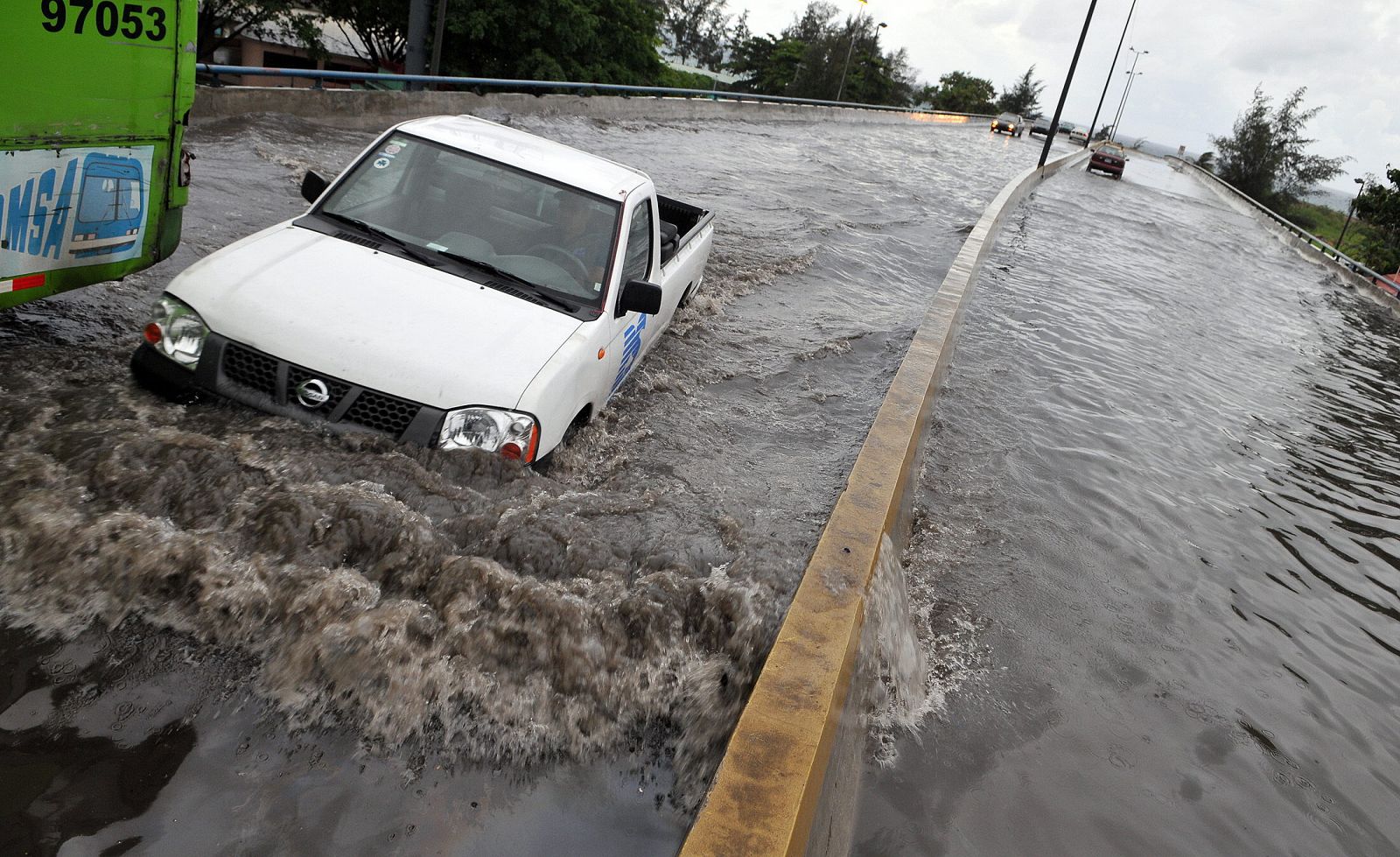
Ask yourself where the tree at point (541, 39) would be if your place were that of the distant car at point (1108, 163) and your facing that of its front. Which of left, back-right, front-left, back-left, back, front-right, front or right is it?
back-left

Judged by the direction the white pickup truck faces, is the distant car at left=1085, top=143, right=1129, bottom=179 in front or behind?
behind

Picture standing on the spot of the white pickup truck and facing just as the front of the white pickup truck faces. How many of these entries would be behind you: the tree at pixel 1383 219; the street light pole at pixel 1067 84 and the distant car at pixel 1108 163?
3

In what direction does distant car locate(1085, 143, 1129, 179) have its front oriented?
away from the camera

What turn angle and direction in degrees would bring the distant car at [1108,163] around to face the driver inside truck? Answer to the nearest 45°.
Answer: approximately 180°

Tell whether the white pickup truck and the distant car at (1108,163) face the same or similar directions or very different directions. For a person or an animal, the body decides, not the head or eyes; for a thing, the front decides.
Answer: very different directions

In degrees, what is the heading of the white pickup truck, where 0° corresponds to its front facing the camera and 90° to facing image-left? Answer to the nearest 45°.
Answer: approximately 45°

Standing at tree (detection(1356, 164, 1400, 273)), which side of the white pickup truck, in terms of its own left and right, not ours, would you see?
back

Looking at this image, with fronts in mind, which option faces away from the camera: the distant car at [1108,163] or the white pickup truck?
the distant car

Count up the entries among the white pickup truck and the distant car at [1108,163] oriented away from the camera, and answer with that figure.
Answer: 1

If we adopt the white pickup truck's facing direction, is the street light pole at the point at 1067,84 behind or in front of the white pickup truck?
behind

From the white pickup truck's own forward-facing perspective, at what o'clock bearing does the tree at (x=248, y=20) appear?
The tree is roughly at 4 o'clock from the white pickup truck.
